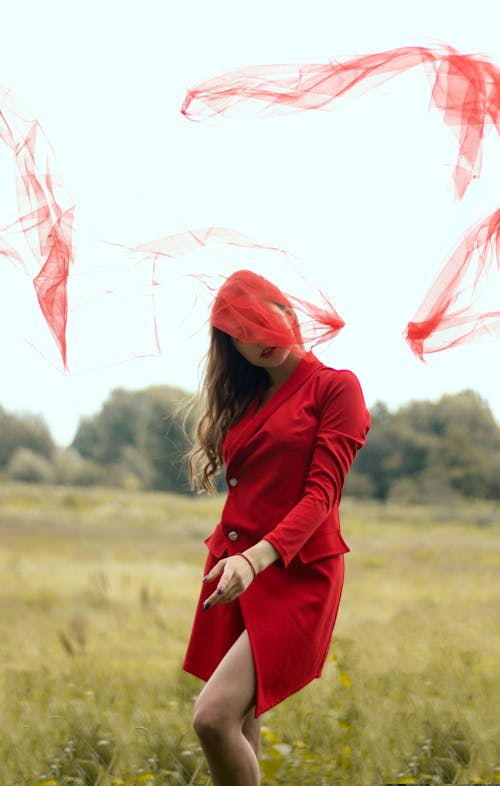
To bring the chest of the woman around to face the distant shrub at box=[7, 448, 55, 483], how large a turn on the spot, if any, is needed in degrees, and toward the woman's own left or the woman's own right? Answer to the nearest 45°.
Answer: approximately 135° to the woman's own right

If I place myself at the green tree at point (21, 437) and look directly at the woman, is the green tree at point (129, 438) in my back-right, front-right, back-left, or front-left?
front-left

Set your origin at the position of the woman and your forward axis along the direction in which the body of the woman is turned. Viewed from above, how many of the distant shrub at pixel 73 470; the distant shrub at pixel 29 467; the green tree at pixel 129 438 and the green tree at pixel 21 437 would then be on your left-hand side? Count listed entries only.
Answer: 0

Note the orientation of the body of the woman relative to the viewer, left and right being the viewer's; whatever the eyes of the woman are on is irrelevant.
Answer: facing the viewer and to the left of the viewer

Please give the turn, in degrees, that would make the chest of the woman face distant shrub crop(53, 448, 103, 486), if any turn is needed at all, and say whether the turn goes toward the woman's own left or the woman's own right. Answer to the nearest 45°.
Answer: approximately 135° to the woman's own right

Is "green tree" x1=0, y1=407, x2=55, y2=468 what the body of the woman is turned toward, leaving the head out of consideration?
no

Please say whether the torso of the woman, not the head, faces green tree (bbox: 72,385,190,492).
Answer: no
